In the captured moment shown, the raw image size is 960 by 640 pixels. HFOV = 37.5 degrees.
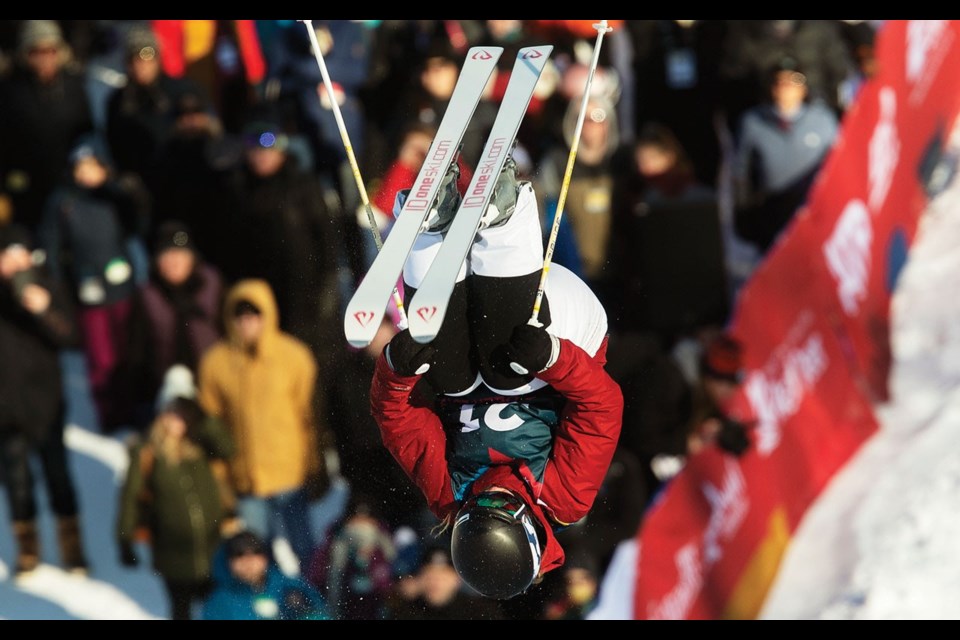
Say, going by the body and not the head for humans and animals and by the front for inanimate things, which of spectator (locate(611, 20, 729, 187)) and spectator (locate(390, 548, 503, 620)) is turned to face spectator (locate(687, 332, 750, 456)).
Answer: spectator (locate(611, 20, 729, 187))

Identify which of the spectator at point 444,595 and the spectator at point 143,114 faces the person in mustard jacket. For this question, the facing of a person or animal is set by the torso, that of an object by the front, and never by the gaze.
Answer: the spectator at point 143,114

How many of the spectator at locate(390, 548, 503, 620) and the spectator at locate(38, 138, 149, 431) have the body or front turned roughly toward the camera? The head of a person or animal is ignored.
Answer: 2

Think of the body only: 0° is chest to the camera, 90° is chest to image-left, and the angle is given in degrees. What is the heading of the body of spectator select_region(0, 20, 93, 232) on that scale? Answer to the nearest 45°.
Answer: approximately 0°

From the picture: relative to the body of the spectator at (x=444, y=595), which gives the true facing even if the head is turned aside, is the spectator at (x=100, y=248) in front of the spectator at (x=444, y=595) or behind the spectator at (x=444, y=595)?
behind

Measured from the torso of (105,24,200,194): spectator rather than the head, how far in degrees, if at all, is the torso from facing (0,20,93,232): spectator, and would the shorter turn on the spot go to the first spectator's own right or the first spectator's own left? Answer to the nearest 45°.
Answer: approximately 135° to the first spectator's own right

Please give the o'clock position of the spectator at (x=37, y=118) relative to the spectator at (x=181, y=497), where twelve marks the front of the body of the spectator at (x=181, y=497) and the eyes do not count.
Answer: the spectator at (x=37, y=118) is roughly at 6 o'clock from the spectator at (x=181, y=497).
